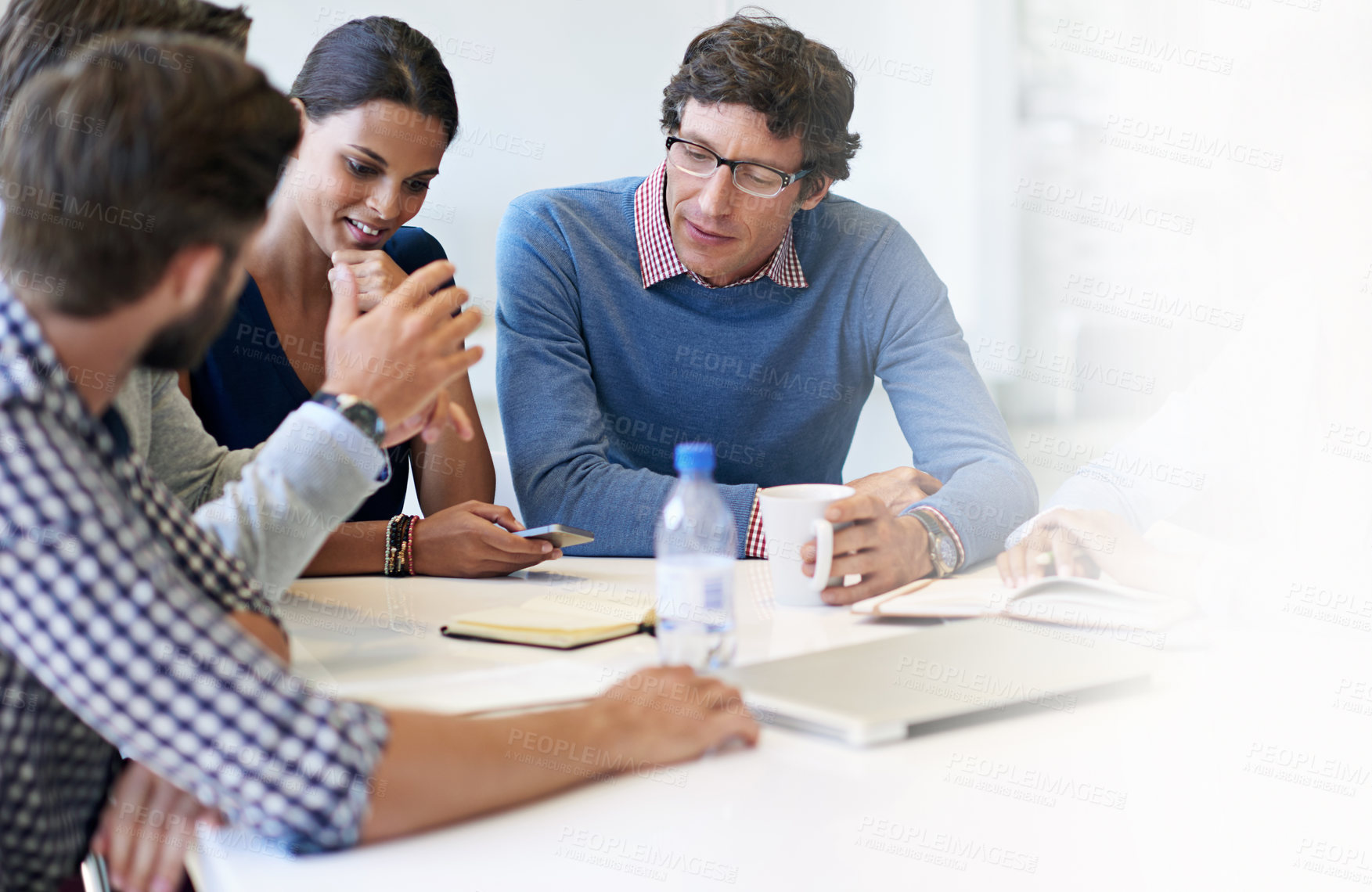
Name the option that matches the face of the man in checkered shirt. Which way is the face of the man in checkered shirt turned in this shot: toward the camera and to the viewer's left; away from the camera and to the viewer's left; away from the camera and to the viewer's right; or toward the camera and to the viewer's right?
away from the camera and to the viewer's right

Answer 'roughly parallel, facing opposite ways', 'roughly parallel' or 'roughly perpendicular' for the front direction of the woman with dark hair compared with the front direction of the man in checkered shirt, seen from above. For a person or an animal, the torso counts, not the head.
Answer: roughly perpendicular

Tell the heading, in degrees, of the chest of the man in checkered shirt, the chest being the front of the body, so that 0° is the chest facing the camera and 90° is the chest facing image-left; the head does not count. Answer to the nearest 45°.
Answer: approximately 225°

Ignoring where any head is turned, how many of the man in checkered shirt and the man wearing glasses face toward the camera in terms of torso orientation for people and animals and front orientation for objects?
1
